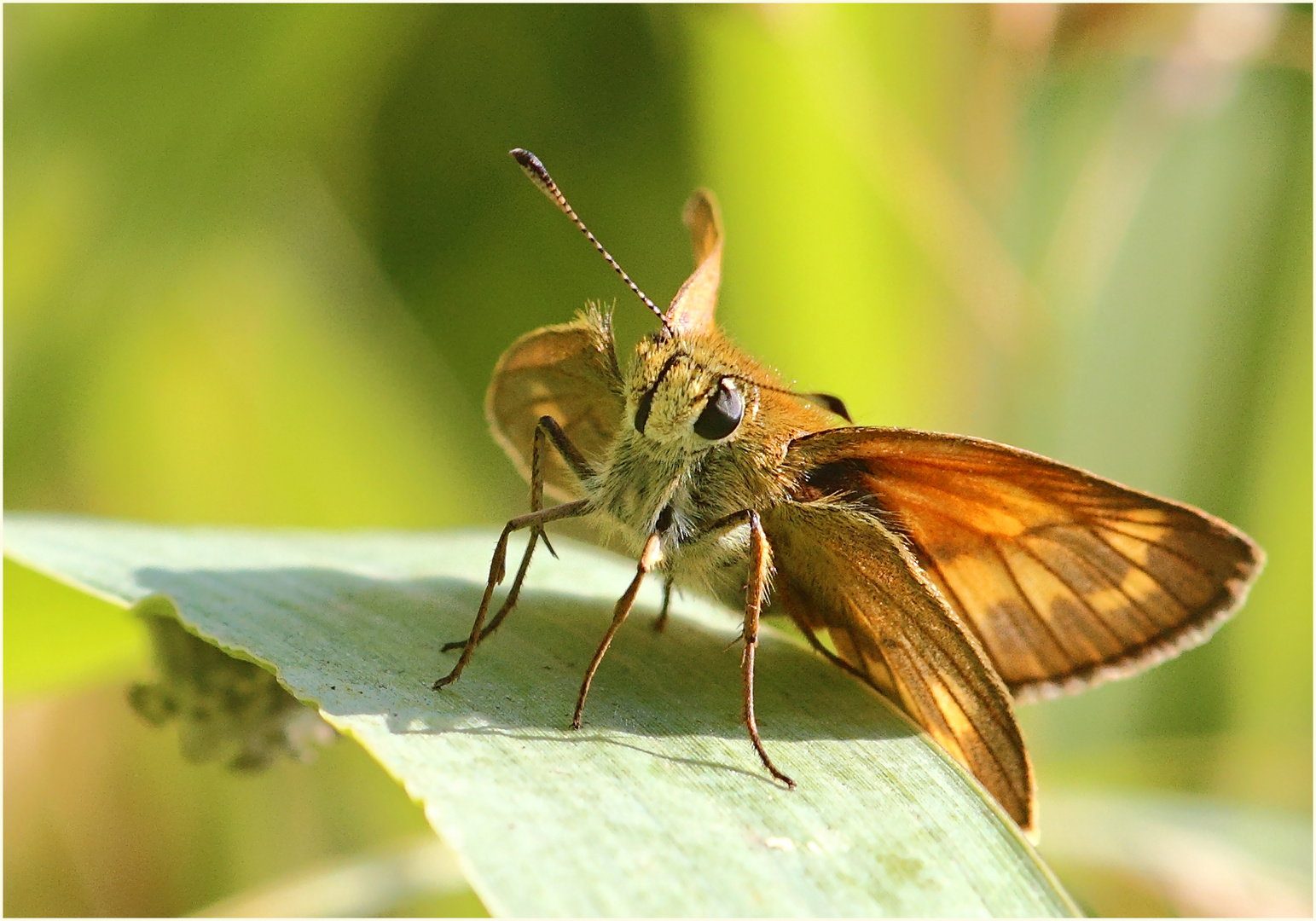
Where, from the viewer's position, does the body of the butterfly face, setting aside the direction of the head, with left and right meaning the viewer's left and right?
facing the viewer and to the left of the viewer
